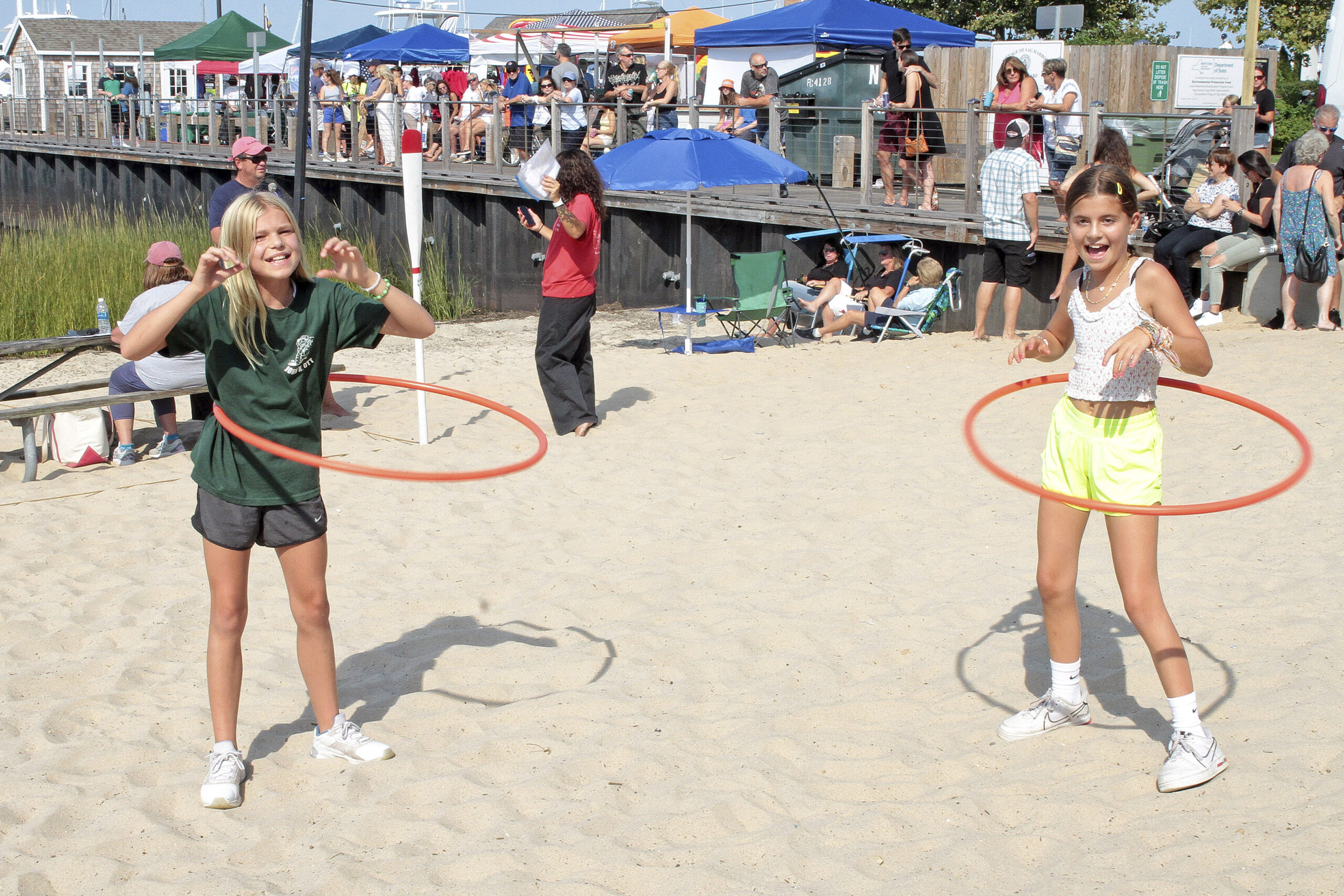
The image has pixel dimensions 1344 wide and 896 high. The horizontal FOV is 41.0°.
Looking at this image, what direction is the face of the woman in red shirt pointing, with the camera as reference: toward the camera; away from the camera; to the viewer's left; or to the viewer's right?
to the viewer's left

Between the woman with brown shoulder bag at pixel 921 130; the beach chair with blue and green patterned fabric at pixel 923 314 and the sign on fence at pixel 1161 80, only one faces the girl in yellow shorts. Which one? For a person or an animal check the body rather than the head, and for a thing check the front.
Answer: the sign on fence

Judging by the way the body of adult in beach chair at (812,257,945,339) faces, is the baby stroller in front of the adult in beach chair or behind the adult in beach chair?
behind

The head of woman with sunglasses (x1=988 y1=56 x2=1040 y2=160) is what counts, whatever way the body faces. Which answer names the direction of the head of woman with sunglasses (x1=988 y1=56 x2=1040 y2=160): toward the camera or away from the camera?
toward the camera

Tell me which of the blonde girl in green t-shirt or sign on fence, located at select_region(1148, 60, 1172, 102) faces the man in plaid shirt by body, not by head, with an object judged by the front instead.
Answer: the sign on fence

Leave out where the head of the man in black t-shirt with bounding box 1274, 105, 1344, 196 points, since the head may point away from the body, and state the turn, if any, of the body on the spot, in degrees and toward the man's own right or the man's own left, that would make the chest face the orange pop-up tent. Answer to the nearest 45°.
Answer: approximately 135° to the man's own right

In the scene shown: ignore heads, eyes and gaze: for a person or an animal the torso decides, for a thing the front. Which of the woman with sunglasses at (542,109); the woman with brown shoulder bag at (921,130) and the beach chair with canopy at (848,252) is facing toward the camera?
the woman with sunglasses at (542,109)

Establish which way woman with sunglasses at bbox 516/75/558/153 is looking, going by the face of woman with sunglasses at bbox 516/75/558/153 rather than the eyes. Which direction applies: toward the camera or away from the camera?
toward the camera

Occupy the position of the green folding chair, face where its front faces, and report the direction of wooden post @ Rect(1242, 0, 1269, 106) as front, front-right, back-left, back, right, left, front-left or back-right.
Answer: back

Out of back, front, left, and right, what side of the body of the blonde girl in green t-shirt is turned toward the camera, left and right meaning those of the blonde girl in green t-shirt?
front

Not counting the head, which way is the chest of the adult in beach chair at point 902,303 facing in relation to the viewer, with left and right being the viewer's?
facing to the left of the viewer

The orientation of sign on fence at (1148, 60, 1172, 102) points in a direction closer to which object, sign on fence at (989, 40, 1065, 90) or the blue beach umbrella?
the blue beach umbrella

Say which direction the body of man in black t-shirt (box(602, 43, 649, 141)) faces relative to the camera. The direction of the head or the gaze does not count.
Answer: toward the camera

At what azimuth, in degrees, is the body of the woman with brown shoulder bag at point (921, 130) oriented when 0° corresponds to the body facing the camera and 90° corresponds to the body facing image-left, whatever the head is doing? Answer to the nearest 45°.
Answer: approximately 90°

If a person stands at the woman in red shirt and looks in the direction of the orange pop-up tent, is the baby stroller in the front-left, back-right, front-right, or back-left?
front-right
